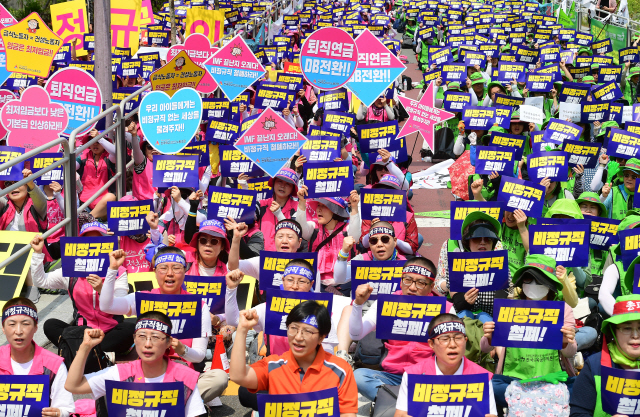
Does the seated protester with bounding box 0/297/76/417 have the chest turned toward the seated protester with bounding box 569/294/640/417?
no

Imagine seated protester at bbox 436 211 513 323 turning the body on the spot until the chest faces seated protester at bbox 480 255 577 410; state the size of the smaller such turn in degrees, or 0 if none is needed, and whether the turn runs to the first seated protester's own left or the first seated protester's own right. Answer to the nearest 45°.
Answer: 0° — they already face them

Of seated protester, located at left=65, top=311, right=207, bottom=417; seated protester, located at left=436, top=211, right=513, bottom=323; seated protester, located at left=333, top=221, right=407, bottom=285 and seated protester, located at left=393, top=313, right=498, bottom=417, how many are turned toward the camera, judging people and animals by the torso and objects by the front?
4

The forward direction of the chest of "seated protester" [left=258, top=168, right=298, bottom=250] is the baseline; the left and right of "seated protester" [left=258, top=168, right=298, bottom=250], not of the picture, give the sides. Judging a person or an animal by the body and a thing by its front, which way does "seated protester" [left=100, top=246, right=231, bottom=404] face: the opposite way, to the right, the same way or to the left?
the same way

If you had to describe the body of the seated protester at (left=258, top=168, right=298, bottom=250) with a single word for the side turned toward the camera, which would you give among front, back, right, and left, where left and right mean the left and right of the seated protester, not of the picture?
front

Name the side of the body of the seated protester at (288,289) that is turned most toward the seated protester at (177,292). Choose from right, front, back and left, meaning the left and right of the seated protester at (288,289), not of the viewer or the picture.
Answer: right

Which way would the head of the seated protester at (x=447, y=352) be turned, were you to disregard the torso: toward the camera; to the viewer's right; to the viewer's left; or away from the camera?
toward the camera

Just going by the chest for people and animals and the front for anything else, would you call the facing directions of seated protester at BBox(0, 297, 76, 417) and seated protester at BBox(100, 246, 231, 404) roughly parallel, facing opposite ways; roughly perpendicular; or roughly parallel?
roughly parallel

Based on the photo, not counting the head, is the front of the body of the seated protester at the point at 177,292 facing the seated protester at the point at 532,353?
no

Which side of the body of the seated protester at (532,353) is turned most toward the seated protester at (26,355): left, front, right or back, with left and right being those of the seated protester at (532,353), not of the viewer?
right

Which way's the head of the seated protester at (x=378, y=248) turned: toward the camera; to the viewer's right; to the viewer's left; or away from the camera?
toward the camera

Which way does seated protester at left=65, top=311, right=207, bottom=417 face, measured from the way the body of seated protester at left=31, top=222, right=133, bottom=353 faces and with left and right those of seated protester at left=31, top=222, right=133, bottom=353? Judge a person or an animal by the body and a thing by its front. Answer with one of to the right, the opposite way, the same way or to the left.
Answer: the same way

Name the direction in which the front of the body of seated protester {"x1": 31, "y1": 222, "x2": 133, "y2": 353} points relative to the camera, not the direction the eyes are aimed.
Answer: toward the camera

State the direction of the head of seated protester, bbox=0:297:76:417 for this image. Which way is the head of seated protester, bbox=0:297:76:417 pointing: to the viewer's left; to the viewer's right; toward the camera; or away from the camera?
toward the camera

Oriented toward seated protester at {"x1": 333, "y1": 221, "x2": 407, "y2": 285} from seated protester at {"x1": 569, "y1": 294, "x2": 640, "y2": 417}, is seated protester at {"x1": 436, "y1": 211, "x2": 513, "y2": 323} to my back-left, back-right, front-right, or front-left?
front-right

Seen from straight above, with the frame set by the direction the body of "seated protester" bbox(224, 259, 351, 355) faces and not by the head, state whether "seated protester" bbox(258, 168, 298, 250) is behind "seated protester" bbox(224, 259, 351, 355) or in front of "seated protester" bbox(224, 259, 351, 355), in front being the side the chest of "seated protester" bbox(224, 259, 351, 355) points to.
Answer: behind

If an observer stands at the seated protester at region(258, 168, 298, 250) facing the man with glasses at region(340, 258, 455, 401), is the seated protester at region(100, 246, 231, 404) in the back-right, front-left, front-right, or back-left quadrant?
front-right

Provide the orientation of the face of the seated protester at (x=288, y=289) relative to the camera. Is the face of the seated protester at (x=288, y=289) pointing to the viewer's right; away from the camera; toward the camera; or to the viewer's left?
toward the camera

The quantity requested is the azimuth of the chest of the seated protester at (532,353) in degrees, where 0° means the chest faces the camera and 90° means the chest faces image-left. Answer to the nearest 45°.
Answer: approximately 0°

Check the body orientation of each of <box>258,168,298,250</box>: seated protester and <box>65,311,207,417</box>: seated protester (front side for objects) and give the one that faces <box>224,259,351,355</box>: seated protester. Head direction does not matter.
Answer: <box>258,168,298,250</box>: seated protester

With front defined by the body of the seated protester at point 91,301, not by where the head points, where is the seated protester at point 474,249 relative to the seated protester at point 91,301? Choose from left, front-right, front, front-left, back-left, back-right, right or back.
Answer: left

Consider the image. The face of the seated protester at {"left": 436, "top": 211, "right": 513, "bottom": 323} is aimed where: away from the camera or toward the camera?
toward the camera
